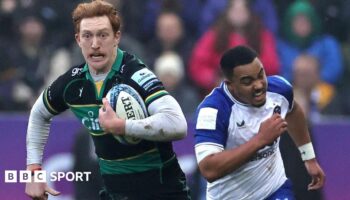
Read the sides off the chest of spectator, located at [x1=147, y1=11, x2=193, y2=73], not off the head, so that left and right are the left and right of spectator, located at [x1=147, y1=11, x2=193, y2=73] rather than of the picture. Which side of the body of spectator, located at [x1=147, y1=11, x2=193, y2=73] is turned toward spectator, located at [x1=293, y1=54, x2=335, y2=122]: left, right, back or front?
left

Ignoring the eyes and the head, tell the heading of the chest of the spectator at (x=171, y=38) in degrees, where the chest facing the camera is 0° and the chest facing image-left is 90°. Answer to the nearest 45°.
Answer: approximately 0°

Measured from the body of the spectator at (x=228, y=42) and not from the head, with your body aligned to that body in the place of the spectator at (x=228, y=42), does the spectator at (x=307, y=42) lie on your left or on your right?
on your left

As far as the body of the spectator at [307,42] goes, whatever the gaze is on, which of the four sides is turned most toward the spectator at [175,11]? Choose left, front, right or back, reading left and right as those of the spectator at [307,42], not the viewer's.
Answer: right

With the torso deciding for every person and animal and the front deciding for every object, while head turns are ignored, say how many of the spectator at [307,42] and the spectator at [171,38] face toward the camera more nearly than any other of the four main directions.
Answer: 2

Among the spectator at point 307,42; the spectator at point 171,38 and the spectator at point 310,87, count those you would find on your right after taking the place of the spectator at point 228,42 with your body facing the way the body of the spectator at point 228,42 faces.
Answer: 1

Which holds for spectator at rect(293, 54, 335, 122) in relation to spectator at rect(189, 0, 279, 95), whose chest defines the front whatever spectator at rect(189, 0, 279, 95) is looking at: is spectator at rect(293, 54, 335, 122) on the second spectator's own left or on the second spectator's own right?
on the second spectator's own left

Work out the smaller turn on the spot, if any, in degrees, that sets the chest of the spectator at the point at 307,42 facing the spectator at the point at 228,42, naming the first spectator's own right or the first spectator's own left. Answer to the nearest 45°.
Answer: approximately 45° to the first spectator's own right
